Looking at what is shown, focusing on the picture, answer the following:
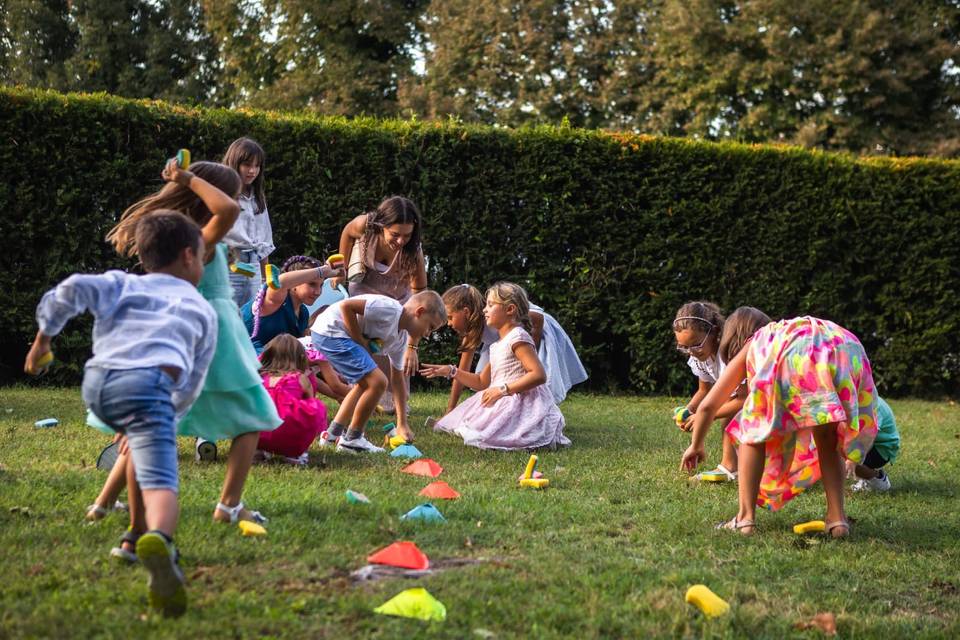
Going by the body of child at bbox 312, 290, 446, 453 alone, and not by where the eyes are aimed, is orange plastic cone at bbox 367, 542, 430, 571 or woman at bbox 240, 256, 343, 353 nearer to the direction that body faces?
the orange plastic cone

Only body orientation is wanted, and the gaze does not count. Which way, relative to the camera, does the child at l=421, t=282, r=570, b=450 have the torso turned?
to the viewer's left

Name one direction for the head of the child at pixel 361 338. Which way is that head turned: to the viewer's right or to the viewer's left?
to the viewer's right

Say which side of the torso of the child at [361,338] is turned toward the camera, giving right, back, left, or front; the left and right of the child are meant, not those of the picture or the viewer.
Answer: right

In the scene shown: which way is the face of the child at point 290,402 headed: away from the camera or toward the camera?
away from the camera

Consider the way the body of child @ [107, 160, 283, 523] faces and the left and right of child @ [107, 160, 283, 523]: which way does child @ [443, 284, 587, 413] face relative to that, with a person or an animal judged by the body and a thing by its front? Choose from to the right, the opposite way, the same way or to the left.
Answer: the opposite way

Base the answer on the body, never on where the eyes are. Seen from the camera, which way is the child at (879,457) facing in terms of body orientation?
to the viewer's left

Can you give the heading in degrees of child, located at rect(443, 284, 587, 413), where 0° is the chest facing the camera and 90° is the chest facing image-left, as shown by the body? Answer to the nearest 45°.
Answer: approximately 90°

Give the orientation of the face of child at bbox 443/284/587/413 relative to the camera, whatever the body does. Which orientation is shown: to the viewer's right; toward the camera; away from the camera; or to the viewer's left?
to the viewer's left

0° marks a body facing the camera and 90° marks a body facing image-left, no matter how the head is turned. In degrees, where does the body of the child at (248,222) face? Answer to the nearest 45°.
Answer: approximately 315°

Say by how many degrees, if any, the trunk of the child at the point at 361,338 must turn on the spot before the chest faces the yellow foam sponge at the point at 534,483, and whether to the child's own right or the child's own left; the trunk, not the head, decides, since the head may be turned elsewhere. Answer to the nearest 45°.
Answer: approximately 45° to the child's own right
